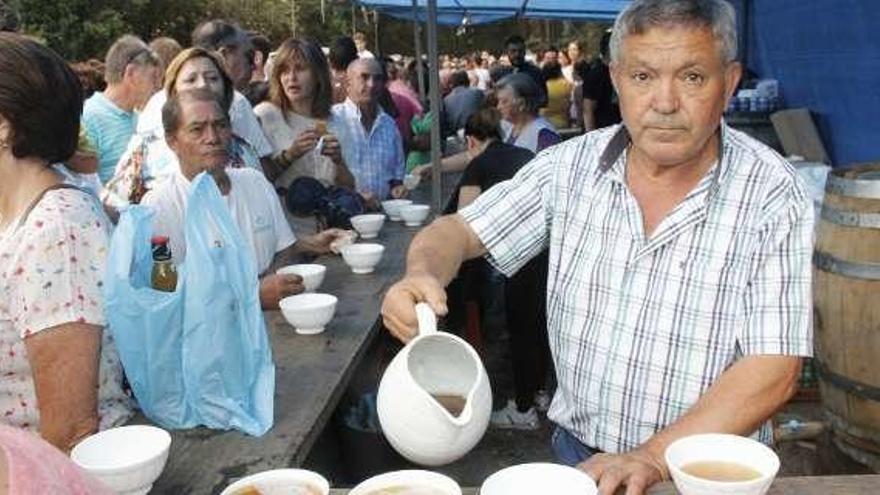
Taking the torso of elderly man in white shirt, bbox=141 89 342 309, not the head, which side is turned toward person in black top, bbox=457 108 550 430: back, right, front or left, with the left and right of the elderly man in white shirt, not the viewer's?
left

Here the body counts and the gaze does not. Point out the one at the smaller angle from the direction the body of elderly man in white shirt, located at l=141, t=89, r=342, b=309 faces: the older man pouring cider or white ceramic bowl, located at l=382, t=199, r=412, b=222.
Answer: the older man pouring cider

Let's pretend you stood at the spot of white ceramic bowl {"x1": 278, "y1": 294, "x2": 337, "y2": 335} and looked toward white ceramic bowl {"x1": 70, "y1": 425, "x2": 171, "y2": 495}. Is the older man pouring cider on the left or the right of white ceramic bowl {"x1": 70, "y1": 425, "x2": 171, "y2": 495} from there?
left

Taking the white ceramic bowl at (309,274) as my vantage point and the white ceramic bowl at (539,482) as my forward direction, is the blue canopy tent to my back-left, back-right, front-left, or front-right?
back-left

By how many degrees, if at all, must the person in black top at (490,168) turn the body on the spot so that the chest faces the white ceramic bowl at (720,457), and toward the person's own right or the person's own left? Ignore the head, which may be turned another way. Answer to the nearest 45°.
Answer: approximately 135° to the person's own left

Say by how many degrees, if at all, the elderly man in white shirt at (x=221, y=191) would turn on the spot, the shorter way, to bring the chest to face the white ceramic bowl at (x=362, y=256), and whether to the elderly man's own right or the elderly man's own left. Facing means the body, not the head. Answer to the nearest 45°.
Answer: approximately 45° to the elderly man's own left
